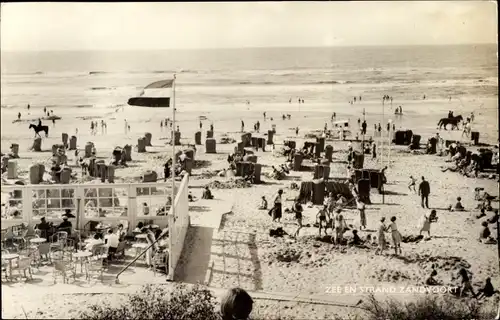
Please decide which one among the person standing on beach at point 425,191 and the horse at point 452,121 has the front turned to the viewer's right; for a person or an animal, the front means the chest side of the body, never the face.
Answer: the horse

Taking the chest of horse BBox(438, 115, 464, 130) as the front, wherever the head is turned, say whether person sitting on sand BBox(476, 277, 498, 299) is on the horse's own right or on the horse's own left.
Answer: on the horse's own right

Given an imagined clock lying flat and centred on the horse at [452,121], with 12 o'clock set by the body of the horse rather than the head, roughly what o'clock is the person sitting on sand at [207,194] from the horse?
The person sitting on sand is roughly at 5 o'clock from the horse.

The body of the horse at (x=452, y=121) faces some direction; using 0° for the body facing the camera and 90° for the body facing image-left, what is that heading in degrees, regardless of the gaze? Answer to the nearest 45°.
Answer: approximately 270°
